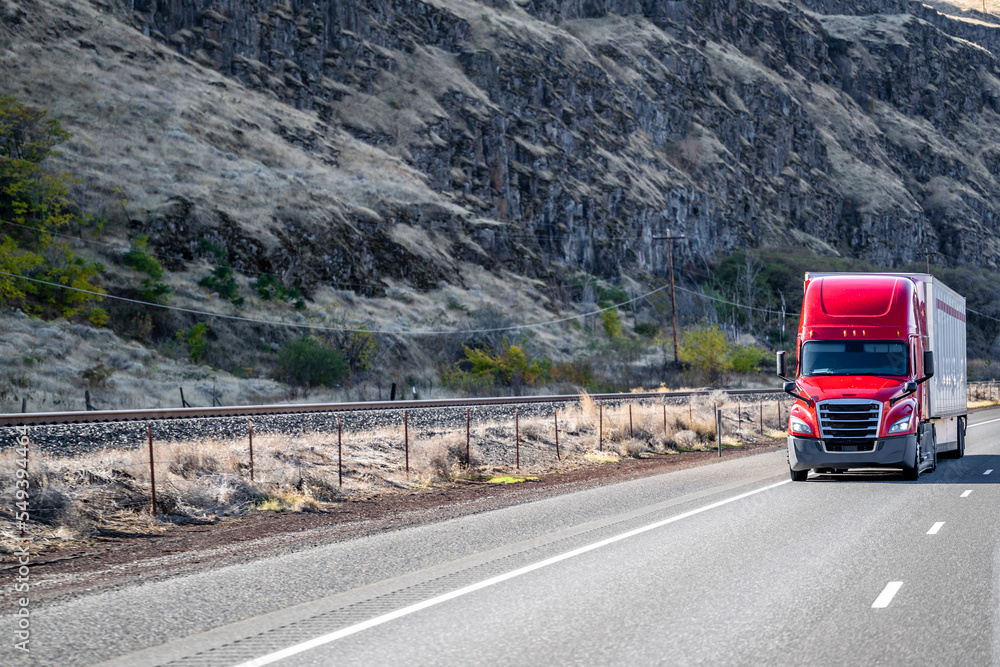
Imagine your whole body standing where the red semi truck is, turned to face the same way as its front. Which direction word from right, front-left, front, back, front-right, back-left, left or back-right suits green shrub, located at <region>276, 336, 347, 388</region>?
back-right

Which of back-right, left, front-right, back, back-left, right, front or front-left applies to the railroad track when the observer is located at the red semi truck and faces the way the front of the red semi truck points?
right

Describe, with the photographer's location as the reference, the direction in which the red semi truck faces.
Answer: facing the viewer

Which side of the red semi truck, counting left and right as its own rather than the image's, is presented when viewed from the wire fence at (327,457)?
right
